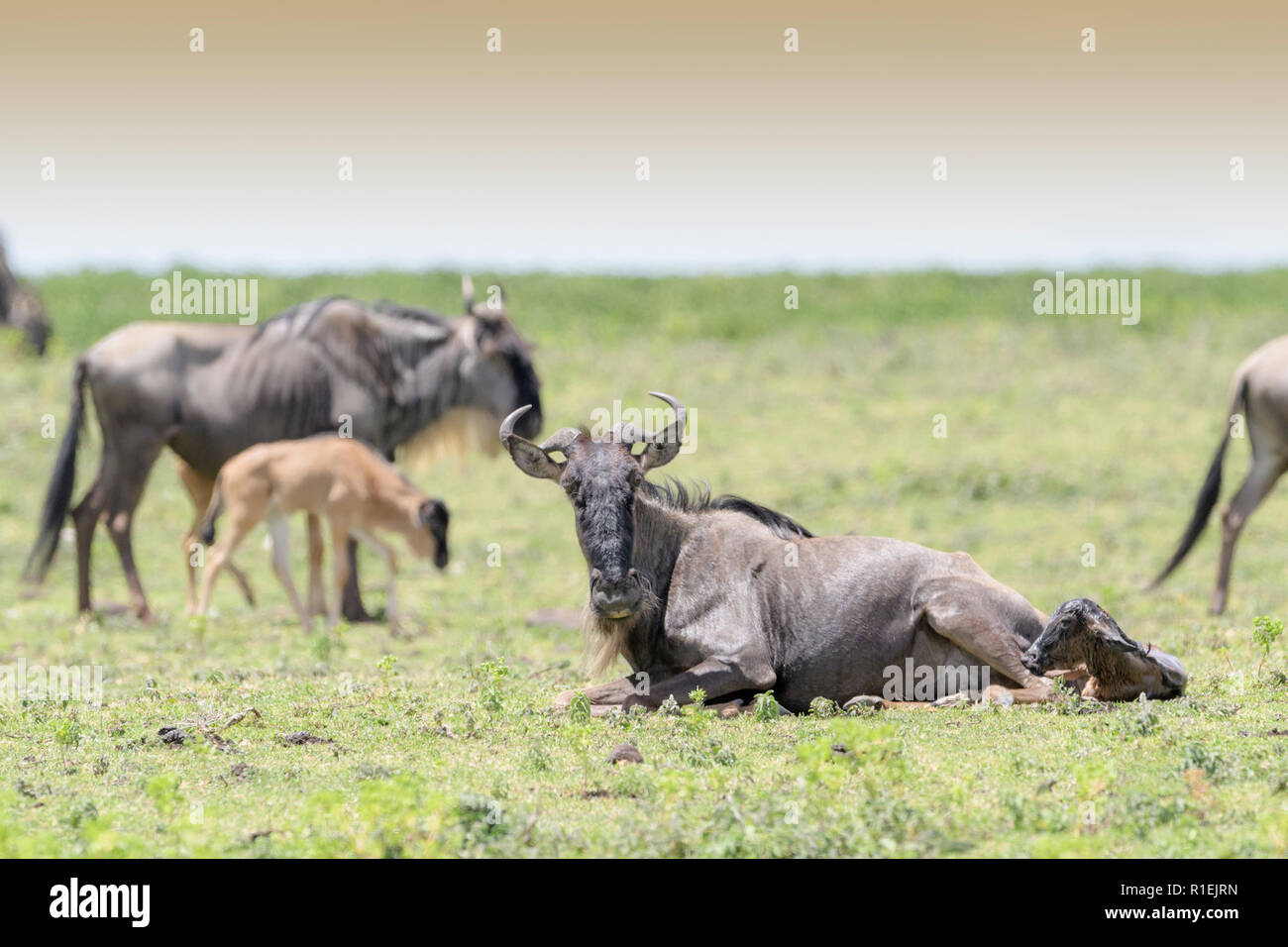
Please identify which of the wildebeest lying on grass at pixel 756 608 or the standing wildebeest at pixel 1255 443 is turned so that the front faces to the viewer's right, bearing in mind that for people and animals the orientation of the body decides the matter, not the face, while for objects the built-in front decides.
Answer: the standing wildebeest

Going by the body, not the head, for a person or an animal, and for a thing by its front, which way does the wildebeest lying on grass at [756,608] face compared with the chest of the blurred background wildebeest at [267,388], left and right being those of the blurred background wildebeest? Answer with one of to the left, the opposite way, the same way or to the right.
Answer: the opposite way

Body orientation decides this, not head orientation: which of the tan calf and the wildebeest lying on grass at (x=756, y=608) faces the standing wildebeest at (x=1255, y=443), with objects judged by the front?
the tan calf

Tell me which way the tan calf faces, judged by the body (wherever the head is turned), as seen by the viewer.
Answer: to the viewer's right

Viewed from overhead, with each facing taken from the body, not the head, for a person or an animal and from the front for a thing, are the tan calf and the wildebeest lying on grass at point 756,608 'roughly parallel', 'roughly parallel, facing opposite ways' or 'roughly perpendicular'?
roughly parallel, facing opposite ways

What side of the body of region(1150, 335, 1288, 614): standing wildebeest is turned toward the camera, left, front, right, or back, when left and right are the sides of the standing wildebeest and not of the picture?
right

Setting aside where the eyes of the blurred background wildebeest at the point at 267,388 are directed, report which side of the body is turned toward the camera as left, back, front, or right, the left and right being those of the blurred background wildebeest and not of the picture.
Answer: right

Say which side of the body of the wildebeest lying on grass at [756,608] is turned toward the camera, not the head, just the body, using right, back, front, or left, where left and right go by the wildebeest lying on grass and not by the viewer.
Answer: left

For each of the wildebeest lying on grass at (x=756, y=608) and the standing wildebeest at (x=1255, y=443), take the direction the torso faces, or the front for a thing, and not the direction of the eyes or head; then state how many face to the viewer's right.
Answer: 1

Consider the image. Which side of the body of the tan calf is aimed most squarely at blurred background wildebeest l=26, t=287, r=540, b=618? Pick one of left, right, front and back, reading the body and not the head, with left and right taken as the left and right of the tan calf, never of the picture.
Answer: left

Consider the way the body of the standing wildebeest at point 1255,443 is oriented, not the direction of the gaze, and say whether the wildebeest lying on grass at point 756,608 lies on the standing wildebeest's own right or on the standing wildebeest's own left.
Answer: on the standing wildebeest's own right

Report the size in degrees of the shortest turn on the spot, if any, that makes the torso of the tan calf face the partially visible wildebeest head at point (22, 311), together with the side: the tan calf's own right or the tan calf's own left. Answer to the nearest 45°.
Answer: approximately 90° to the tan calf's own left
